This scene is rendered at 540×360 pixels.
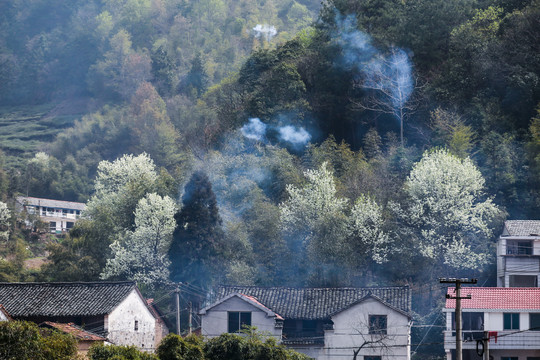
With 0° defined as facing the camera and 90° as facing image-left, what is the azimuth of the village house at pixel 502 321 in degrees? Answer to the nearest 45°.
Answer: approximately 0°

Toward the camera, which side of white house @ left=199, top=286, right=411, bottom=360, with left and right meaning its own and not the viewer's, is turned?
front

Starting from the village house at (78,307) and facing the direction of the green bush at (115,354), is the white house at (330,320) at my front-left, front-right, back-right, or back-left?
front-left

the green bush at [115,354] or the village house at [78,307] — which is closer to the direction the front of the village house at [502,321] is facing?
the green bush

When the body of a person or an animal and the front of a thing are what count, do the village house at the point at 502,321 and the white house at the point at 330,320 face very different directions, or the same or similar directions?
same or similar directions

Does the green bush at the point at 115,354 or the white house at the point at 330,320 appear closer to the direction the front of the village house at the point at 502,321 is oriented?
the green bush

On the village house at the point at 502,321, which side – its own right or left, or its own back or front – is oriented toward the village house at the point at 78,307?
right

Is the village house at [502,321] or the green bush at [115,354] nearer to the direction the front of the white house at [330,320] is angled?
the green bush

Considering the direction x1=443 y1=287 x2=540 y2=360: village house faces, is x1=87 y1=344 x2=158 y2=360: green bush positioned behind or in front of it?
in front

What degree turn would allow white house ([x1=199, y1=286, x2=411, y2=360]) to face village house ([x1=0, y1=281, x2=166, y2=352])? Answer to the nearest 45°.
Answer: approximately 90° to its right
